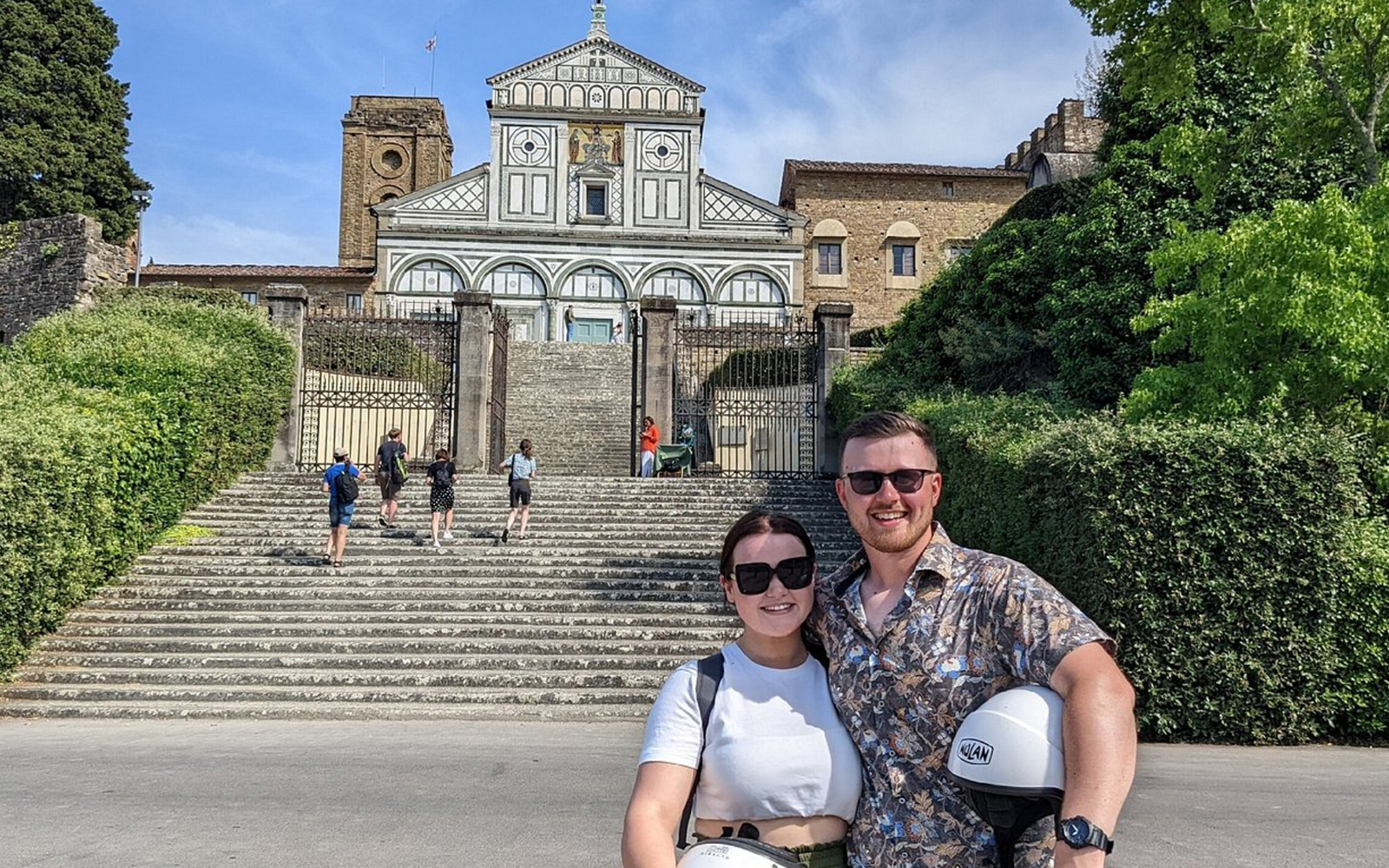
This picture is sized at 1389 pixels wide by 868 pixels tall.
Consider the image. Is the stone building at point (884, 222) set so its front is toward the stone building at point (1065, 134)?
no

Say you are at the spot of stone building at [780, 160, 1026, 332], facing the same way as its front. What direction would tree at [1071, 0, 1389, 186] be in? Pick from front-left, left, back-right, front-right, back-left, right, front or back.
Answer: front

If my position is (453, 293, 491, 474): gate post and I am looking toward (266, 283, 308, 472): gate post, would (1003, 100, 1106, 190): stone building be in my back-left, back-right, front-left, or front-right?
back-right

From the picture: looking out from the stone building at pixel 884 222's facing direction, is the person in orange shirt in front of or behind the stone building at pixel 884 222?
in front

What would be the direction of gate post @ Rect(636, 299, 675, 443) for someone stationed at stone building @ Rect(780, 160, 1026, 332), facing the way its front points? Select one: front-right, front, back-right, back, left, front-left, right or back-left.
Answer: front

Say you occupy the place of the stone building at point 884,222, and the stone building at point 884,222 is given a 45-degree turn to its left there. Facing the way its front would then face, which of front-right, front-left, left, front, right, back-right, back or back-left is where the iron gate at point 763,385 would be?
front-right

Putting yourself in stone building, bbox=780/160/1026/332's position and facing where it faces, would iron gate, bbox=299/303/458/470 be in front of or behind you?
in front

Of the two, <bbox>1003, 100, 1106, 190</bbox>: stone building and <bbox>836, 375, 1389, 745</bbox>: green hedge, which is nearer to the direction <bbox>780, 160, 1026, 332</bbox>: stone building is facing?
the green hedge

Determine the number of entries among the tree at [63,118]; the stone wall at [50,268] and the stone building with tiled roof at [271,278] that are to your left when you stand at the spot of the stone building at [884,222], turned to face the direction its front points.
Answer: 0

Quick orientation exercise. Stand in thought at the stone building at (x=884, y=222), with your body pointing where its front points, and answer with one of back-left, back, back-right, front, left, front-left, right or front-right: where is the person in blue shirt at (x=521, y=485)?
front

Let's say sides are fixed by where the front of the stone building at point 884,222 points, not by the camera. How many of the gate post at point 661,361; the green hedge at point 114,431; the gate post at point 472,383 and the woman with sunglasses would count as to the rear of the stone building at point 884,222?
0

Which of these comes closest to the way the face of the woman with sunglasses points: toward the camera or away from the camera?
toward the camera

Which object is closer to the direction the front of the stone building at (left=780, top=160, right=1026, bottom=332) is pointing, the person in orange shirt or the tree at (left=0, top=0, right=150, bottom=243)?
the person in orange shirt

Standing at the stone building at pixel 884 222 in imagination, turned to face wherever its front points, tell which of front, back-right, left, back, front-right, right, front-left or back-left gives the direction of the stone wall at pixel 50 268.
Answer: front-right

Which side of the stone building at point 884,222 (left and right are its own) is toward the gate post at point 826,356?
front

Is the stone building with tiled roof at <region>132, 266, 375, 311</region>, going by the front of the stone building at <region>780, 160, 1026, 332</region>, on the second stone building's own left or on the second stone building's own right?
on the second stone building's own right

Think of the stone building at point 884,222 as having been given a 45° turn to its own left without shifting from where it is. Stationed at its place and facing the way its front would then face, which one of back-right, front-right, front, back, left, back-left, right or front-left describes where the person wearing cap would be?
front-right

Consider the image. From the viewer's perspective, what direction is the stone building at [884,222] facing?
toward the camera

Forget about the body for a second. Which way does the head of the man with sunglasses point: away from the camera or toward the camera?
toward the camera

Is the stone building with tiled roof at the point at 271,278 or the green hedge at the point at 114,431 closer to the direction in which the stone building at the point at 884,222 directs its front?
the green hedge
